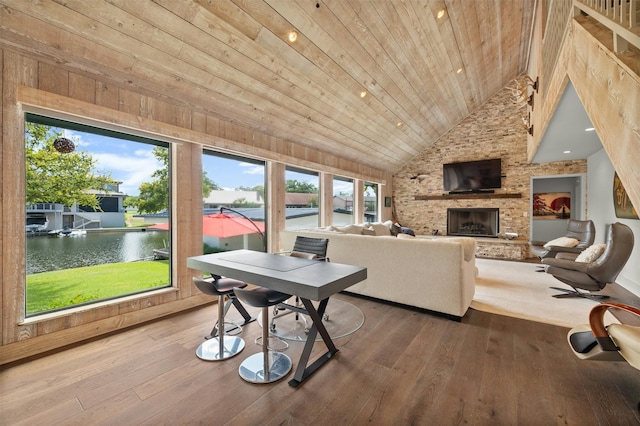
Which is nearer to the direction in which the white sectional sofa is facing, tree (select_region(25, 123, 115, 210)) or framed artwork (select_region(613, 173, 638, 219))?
the framed artwork

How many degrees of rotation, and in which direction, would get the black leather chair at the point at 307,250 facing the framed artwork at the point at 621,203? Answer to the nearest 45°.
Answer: approximately 135° to its left

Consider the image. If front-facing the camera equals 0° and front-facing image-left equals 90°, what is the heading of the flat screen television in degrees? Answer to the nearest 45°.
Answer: approximately 0°

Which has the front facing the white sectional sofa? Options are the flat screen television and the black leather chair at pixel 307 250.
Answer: the flat screen television

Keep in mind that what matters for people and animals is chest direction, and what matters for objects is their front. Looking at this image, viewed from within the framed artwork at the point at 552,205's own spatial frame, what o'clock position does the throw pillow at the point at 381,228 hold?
The throw pillow is roughly at 1 o'clock from the framed artwork.

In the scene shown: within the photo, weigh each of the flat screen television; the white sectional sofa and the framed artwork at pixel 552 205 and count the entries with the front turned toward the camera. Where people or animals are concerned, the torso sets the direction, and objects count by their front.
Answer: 2

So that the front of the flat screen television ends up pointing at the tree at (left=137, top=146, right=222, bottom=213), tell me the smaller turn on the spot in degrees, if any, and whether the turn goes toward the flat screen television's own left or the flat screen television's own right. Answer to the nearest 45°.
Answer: approximately 45° to the flat screen television's own right

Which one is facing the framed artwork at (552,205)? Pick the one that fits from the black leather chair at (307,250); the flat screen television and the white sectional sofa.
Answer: the white sectional sofa

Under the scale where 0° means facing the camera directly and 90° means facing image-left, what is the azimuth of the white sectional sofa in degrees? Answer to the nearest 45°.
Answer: approximately 225°

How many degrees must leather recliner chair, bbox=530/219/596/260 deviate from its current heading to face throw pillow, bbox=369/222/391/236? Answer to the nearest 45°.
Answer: approximately 45° to its right

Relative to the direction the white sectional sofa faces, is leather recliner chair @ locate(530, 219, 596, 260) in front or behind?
in front

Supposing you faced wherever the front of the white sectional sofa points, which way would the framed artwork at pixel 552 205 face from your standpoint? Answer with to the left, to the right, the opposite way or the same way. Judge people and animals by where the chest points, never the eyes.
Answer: the opposite way

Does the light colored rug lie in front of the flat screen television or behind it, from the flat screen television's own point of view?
in front

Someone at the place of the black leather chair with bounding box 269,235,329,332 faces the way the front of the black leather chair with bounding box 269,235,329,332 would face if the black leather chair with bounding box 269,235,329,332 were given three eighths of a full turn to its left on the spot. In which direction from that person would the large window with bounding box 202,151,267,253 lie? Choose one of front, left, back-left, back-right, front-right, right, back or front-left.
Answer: back-left

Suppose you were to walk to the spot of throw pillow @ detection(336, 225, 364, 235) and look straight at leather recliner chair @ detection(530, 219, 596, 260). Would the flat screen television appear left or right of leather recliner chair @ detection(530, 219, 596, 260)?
left
